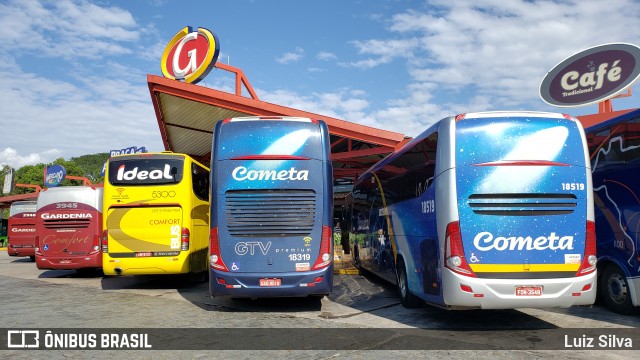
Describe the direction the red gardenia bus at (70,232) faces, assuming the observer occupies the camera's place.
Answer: facing away from the viewer

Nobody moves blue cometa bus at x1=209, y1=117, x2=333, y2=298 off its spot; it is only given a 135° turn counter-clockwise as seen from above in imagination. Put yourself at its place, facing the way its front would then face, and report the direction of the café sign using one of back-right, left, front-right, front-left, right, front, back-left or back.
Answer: back

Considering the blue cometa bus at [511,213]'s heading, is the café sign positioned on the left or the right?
on its right

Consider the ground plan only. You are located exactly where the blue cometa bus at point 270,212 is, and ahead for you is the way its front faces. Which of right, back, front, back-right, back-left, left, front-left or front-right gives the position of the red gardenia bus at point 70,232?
front-left

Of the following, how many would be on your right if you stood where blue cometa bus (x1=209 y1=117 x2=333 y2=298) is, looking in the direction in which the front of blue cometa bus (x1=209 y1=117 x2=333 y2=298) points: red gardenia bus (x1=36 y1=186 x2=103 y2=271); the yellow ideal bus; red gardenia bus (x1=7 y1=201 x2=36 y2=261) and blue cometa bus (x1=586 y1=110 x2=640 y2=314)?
1

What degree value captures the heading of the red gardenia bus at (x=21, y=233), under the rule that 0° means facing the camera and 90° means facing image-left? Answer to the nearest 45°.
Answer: approximately 180°

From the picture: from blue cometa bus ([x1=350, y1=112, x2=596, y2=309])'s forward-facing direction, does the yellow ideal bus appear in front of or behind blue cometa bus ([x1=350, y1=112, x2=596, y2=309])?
in front

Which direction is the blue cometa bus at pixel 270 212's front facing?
away from the camera

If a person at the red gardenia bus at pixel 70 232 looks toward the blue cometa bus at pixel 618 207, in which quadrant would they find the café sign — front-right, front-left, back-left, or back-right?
front-left

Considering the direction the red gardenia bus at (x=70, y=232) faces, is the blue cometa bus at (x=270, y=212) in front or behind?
behind

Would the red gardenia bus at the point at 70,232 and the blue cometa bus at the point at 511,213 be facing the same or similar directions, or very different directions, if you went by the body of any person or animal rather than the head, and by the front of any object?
same or similar directions

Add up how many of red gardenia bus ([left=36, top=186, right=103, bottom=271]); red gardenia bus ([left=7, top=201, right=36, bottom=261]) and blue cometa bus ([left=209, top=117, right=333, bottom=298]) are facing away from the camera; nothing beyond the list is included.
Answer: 3

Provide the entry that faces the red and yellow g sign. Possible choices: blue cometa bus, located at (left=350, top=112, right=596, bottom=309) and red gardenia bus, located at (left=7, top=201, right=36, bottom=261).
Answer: the blue cometa bus

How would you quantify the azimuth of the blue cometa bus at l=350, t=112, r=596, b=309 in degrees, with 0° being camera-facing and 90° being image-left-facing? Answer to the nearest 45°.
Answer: approximately 135°
